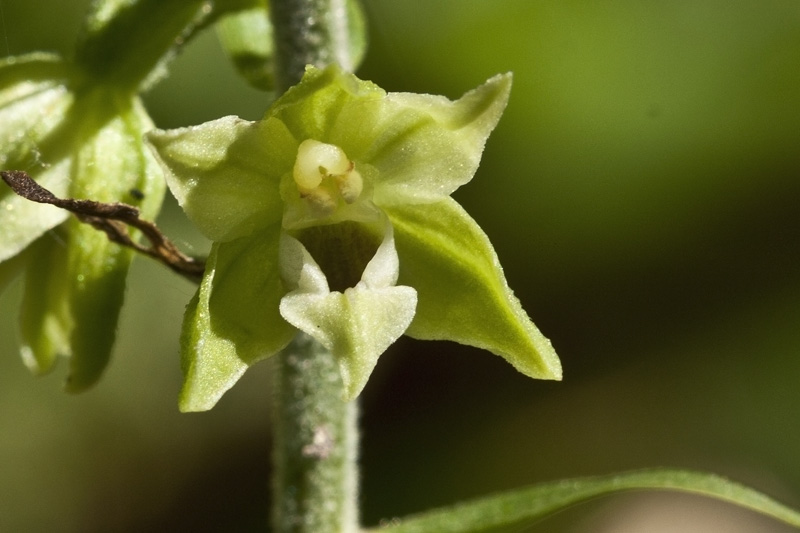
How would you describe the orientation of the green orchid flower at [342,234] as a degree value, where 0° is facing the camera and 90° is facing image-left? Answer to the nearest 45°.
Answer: approximately 0°
